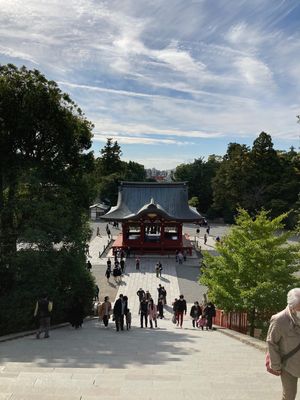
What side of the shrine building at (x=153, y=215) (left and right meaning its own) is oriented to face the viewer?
front

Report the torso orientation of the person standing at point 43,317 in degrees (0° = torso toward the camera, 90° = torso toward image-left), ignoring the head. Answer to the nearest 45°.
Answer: approximately 180°

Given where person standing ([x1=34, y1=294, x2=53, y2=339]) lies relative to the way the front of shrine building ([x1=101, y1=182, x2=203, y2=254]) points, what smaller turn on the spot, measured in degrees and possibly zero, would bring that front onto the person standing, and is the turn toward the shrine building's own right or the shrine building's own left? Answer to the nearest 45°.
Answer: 0° — it already faces them

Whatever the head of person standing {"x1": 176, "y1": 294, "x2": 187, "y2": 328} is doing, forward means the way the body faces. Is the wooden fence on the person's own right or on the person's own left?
on the person's own left

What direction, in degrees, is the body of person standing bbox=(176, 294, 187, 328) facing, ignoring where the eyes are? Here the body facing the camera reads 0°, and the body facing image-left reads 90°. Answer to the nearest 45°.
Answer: approximately 0°

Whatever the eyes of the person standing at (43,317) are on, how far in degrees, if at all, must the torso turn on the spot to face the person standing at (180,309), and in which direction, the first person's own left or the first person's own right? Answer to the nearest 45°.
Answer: approximately 45° to the first person's own right

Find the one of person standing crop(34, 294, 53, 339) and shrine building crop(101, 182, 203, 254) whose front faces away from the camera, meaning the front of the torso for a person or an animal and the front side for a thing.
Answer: the person standing

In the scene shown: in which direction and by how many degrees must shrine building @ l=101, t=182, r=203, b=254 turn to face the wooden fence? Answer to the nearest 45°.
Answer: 0° — it already faces it

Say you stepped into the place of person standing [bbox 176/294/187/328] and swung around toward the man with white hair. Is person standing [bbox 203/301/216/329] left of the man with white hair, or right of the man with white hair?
left

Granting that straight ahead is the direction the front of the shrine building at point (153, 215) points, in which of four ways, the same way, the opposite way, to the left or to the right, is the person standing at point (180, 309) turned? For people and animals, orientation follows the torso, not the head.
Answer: the same way

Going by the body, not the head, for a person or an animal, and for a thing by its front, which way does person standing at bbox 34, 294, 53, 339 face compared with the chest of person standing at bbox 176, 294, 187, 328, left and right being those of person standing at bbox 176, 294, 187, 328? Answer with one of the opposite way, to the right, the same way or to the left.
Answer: the opposite way

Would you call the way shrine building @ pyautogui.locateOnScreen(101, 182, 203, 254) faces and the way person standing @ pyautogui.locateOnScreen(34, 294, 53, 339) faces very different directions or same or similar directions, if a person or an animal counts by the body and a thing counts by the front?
very different directions

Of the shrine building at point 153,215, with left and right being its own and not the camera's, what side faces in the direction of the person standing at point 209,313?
front

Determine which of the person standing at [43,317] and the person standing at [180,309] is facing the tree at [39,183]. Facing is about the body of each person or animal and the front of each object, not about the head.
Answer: the person standing at [43,317]

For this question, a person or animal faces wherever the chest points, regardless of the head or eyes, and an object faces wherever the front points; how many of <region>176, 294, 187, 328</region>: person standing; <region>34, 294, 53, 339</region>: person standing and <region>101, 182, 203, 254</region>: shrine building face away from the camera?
1

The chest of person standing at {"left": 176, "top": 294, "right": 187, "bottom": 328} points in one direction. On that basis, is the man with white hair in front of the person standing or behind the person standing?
in front

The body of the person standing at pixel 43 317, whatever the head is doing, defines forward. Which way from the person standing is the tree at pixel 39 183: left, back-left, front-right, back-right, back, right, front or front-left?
front
